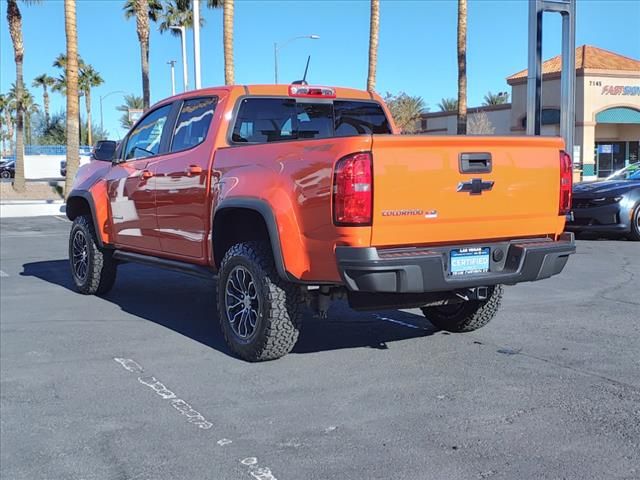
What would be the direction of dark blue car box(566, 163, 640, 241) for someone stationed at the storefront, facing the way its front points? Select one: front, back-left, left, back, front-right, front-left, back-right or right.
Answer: front-right

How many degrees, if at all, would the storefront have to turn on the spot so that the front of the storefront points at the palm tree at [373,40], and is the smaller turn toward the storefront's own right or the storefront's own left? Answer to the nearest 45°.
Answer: approximately 90° to the storefront's own right

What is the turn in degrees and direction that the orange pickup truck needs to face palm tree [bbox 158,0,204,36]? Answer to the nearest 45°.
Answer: approximately 45° to its right

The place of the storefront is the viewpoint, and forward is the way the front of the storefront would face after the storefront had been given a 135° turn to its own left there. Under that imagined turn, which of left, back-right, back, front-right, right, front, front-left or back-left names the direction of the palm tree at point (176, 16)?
left

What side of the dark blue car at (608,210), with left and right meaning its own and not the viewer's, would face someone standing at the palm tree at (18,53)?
right

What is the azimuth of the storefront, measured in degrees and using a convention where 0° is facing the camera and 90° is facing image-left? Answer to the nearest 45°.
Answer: approximately 315°

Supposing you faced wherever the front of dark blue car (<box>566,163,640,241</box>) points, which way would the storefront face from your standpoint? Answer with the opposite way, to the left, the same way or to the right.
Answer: to the left

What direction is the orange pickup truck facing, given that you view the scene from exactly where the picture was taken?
facing away from the viewer and to the left of the viewer

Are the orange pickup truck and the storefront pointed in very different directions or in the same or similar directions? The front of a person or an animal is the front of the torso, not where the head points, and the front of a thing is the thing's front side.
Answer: very different directions

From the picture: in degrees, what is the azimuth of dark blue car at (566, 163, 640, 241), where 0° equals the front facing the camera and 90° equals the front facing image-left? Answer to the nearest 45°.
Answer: approximately 45°

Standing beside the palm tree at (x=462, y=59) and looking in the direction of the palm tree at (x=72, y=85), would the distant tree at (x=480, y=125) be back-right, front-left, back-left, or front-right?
back-right
